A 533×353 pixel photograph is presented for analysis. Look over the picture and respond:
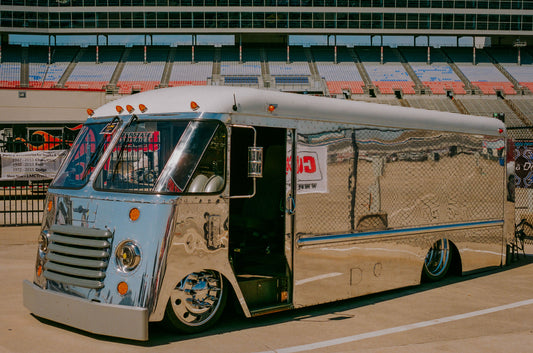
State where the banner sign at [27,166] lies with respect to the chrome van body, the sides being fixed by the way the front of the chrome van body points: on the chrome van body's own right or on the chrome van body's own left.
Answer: on the chrome van body's own right

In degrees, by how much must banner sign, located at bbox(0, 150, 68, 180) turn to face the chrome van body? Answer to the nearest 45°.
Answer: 0° — it already faces it

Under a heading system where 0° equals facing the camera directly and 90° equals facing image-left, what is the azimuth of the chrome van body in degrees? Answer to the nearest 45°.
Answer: approximately 45°

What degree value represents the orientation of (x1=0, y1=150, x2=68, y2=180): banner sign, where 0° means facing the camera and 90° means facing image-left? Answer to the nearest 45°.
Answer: approximately 0°
